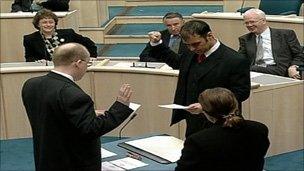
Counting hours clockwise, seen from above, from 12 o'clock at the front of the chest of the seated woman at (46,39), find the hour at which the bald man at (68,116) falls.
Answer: The bald man is roughly at 12 o'clock from the seated woman.

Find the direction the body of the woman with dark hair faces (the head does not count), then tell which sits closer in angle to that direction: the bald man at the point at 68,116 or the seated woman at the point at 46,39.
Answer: the seated woman

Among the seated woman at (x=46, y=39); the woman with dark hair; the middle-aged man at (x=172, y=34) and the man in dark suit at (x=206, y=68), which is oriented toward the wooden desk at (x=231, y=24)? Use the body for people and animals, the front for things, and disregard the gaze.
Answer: the woman with dark hair

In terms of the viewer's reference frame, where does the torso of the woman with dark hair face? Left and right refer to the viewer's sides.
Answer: facing away from the viewer

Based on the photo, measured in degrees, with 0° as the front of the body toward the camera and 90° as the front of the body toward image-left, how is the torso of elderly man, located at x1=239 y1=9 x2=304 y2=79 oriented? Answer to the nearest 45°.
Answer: approximately 45°

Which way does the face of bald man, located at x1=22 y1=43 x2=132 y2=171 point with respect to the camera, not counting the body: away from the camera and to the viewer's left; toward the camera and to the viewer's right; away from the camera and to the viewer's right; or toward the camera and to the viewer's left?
away from the camera and to the viewer's right

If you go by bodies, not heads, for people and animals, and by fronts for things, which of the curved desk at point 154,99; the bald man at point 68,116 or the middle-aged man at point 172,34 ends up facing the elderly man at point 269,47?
the bald man

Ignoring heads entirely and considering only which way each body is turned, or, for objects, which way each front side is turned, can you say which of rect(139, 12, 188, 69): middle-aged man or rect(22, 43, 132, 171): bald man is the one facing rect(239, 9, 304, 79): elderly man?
the bald man
